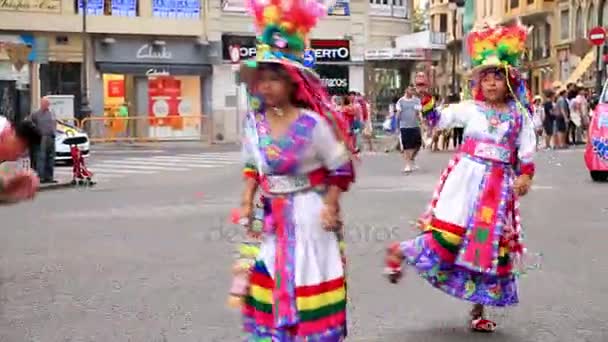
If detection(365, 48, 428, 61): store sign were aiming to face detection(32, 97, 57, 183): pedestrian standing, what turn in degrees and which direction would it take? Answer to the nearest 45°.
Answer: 0° — it already faces them

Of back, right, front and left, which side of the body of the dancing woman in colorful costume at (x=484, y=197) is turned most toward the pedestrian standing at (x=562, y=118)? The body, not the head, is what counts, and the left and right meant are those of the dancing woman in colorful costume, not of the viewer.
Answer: back

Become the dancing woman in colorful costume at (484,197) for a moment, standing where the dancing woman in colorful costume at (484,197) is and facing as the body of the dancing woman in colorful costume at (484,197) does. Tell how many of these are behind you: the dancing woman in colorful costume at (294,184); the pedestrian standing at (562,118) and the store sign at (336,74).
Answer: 2

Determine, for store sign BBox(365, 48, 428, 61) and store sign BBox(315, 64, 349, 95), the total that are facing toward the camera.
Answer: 2

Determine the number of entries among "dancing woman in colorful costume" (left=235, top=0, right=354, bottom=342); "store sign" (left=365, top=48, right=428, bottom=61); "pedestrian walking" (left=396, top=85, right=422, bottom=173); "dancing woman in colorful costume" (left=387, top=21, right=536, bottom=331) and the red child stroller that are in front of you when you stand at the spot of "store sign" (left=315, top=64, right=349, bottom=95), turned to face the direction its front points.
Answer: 4

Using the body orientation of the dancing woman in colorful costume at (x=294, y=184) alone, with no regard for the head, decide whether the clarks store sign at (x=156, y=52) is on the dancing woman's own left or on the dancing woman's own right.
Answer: on the dancing woman's own right

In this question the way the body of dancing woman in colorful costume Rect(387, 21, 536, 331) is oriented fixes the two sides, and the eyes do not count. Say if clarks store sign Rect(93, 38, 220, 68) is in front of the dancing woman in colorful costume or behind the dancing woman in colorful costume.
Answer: behind

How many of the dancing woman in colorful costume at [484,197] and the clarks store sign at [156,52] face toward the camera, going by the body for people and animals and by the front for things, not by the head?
2
